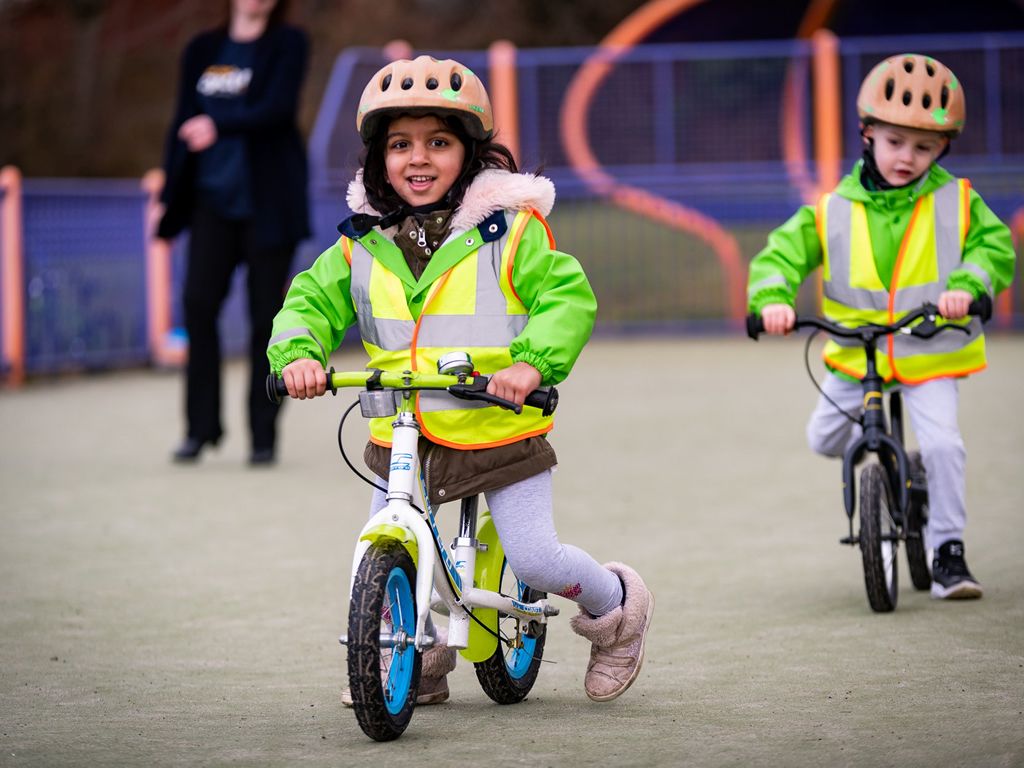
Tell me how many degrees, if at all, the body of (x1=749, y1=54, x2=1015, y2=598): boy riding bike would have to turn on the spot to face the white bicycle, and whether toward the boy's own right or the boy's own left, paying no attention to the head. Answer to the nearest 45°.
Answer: approximately 45° to the boy's own right

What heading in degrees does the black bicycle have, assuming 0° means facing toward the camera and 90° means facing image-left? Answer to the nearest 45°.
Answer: approximately 0°

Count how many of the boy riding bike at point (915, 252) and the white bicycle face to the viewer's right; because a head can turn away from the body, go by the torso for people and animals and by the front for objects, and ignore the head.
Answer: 0

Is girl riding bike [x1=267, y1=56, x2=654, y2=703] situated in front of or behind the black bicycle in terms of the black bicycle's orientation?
in front

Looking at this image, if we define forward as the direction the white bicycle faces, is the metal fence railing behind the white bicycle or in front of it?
behind

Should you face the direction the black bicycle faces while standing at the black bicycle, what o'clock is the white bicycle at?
The white bicycle is roughly at 1 o'clock from the black bicycle.

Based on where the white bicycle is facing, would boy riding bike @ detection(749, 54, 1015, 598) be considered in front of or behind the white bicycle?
behind

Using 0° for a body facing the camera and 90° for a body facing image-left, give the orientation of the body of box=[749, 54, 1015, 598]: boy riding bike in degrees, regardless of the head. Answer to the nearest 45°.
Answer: approximately 0°

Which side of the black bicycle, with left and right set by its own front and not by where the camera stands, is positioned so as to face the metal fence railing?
back

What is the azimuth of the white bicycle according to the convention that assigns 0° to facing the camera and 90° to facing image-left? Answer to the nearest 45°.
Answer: approximately 45°

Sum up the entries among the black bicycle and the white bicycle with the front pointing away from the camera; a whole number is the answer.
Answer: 0

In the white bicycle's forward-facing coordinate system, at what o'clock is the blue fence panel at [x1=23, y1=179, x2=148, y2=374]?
The blue fence panel is roughly at 4 o'clock from the white bicycle.

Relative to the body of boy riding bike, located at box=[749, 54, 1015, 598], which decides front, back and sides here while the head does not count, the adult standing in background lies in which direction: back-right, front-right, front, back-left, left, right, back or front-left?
back-right
